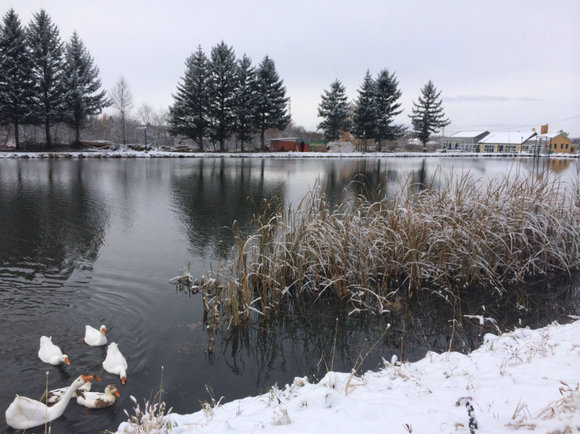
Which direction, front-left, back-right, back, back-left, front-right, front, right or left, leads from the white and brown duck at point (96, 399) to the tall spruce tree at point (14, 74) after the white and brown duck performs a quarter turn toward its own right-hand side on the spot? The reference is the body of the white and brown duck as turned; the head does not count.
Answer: back

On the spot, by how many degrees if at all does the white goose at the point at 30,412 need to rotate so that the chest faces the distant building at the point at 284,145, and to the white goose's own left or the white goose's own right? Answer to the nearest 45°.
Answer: approximately 45° to the white goose's own left

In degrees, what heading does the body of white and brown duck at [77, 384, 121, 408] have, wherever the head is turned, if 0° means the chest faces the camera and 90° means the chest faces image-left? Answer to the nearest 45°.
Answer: approximately 270°

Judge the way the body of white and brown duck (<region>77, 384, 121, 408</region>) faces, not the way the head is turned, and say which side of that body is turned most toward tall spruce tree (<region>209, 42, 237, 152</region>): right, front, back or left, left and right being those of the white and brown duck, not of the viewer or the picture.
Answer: left

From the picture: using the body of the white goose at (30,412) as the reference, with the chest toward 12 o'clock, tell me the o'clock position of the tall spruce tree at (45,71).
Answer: The tall spruce tree is roughly at 9 o'clock from the white goose.

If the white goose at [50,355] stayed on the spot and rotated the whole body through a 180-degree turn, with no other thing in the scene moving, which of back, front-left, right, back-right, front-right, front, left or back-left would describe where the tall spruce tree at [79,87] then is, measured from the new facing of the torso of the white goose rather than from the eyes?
front-right

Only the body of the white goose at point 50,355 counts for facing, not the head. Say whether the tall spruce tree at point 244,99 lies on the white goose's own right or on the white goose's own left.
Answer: on the white goose's own left

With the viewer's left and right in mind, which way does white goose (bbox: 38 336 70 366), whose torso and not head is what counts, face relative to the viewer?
facing the viewer and to the right of the viewer

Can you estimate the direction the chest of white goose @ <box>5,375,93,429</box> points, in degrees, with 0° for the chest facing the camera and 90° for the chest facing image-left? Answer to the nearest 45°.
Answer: approximately 270°

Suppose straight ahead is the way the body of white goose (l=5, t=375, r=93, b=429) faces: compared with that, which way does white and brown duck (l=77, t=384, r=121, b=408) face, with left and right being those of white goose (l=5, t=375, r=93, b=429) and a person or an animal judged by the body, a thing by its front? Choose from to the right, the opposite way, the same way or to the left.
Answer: the same way

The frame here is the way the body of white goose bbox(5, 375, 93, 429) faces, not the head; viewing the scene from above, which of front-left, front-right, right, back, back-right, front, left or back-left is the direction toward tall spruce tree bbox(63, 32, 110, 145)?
left

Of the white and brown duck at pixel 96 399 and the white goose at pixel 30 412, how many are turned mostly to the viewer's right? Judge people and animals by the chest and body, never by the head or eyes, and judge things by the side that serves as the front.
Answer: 2

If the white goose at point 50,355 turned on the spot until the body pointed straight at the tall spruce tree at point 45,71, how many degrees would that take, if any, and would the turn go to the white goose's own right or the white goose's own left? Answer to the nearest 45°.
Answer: approximately 135° to the white goose's own left

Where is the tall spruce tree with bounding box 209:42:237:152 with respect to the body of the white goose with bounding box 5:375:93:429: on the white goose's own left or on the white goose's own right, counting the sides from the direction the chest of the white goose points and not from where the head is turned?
on the white goose's own left

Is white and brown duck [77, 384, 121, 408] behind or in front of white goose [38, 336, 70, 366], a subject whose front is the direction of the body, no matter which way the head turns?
in front
